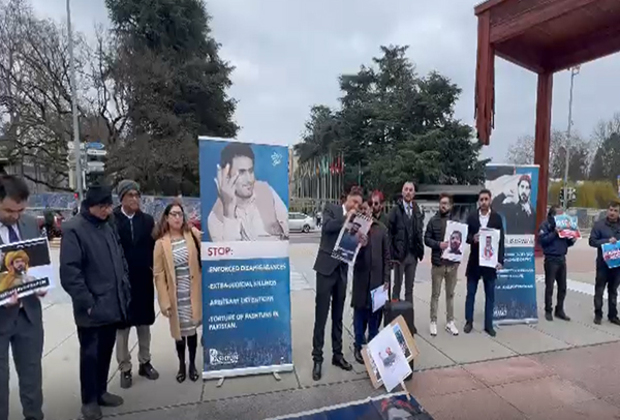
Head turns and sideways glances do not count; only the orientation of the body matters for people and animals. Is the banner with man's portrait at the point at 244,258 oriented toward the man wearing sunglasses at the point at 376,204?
no

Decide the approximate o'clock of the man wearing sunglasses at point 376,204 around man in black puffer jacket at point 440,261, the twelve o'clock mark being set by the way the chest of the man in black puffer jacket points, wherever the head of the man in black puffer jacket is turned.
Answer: The man wearing sunglasses is roughly at 3 o'clock from the man in black puffer jacket.

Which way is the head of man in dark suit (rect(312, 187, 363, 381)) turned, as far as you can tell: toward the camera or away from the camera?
toward the camera

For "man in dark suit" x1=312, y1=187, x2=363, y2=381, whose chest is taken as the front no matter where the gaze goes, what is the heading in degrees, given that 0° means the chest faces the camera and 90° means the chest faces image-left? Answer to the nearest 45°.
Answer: approximately 315°

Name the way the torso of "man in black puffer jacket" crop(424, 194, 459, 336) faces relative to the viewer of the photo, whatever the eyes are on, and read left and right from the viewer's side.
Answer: facing the viewer and to the right of the viewer

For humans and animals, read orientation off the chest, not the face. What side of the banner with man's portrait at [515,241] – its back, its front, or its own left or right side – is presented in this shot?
front

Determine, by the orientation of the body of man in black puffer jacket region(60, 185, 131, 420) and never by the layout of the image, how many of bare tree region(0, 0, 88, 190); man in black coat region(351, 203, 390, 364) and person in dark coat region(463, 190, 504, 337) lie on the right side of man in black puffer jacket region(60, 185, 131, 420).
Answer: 0

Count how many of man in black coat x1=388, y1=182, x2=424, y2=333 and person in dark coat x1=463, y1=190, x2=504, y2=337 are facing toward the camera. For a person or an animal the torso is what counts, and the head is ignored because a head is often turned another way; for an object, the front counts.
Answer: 2

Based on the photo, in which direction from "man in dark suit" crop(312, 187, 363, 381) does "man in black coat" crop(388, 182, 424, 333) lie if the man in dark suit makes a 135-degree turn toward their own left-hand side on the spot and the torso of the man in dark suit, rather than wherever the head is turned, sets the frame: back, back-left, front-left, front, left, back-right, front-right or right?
front-right

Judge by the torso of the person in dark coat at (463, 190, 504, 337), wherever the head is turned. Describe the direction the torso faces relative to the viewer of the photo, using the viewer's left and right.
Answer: facing the viewer

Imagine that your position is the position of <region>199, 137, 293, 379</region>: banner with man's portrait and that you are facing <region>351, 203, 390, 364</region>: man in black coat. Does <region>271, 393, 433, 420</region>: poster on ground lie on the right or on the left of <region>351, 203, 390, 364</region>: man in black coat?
right

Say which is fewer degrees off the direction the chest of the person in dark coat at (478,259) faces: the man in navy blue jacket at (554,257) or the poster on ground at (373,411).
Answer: the poster on ground

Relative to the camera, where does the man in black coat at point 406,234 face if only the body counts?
toward the camera

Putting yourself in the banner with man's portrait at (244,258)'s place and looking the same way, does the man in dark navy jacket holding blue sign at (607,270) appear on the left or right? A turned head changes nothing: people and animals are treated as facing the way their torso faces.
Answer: on its left

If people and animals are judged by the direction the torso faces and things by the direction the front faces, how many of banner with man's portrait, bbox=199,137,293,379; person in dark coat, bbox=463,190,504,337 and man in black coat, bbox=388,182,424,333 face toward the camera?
3

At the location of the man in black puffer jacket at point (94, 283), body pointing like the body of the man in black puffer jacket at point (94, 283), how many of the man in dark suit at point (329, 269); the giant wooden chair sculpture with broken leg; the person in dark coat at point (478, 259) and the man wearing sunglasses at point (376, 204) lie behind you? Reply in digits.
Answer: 0

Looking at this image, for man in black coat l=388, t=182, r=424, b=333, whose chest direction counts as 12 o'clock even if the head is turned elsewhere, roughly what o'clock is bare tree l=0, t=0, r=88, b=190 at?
The bare tree is roughly at 4 o'clock from the man in black coat.

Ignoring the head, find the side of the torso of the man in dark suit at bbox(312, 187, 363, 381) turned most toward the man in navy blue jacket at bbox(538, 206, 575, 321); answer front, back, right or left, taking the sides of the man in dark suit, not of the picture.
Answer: left

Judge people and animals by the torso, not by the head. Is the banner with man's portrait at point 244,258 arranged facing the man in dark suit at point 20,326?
no

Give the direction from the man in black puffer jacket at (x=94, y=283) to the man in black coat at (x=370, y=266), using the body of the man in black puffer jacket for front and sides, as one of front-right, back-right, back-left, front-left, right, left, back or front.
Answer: front-left

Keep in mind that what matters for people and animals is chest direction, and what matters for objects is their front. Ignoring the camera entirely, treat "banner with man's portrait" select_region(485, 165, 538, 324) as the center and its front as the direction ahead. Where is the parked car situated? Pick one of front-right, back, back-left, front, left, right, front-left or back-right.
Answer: back-right

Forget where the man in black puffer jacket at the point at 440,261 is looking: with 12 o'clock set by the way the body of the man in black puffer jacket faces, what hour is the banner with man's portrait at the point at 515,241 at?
The banner with man's portrait is roughly at 9 o'clock from the man in black puffer jacket.

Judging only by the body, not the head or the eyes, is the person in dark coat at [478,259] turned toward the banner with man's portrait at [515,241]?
no
